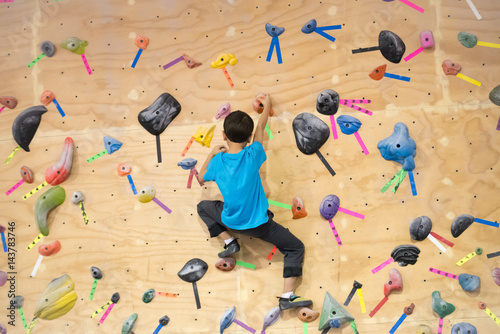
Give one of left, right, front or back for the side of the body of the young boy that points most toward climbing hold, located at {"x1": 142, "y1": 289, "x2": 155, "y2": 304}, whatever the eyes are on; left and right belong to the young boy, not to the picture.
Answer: left

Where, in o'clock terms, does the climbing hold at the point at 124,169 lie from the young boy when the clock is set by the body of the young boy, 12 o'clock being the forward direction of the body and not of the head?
The climbing hold is roughly at 10 o'clock from the young boy.

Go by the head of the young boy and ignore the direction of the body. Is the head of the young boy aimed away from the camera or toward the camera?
away from the camera

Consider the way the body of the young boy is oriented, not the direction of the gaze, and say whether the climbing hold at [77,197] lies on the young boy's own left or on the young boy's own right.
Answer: on the young boy's own left

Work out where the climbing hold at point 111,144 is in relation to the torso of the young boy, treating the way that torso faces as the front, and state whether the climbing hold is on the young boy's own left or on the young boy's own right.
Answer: on the young boy's own left

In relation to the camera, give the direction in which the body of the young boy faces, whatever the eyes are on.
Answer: away from the camera

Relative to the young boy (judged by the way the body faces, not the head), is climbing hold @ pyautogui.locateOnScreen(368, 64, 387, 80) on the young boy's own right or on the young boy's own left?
on the young boy's own right

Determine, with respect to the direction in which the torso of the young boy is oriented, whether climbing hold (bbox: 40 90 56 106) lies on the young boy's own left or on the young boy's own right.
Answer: on the young boy's own left
